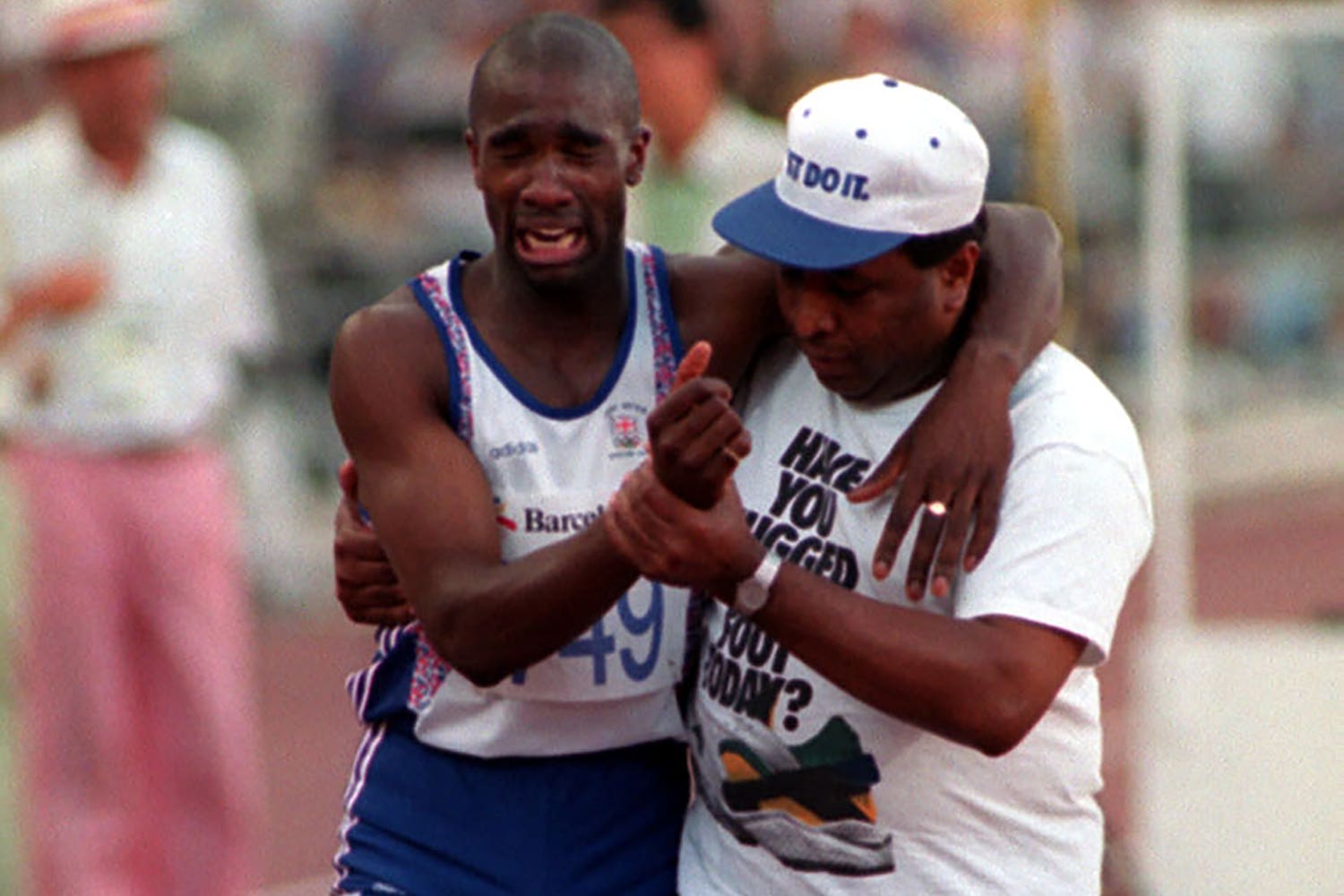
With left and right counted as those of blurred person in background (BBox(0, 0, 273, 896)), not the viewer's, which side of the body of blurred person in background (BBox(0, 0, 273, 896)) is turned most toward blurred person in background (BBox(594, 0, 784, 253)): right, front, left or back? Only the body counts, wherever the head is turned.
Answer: left

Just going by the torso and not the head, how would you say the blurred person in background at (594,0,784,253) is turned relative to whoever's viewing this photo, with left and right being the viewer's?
facing the viewer and to the left of the viewer

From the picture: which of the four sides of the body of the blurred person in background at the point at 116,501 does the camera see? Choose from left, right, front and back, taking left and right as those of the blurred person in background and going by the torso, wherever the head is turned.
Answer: front

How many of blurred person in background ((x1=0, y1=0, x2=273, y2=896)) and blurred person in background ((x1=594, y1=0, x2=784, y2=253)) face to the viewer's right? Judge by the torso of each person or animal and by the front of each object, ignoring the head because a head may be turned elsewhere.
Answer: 0

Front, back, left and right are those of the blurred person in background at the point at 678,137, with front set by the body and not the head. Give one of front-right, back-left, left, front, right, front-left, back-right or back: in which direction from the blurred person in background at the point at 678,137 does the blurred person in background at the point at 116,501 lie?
front-right
